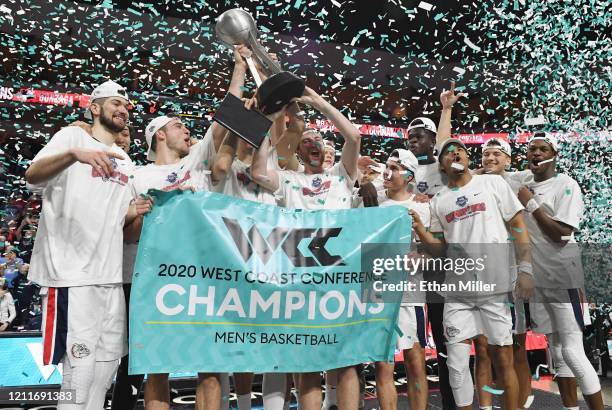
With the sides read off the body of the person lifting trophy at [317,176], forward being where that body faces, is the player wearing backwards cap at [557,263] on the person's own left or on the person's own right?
on the person's own left

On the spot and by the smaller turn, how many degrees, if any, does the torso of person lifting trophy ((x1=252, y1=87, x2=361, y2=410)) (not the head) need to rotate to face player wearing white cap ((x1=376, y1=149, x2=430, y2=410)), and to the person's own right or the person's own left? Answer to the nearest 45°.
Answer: approximately 135° to the person's own left

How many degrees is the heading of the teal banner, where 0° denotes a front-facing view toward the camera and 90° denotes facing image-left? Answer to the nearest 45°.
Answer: approximately 0°

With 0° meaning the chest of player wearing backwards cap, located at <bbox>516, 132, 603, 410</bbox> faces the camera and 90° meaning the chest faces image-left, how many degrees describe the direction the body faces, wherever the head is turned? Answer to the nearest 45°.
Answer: approximately 45°

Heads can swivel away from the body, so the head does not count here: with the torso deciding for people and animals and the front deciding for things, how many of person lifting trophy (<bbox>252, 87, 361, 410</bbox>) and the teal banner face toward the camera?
2
